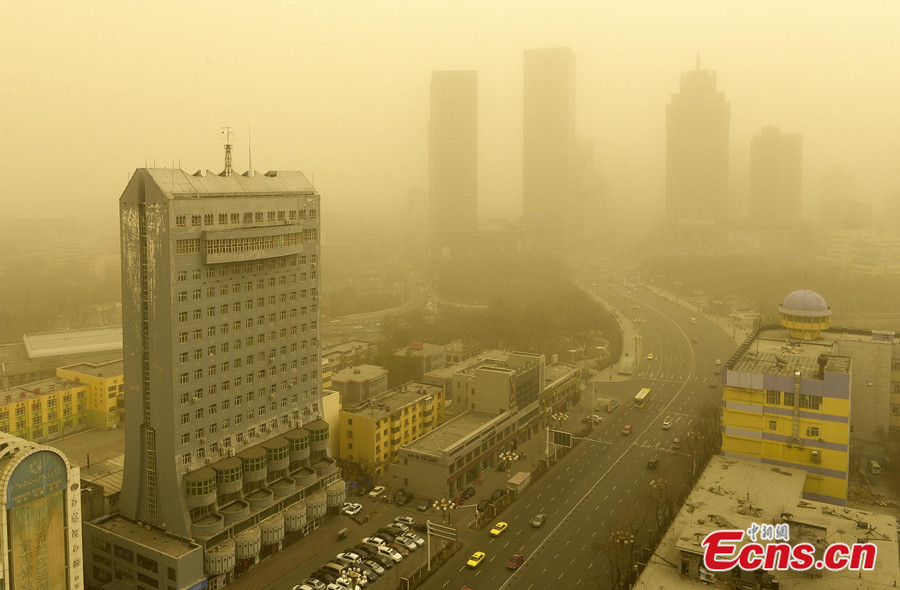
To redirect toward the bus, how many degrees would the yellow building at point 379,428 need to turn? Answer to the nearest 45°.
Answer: approximately 90° to its left

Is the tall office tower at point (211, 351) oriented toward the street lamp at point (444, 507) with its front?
no

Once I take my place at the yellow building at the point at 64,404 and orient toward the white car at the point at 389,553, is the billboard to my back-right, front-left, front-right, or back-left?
front-right

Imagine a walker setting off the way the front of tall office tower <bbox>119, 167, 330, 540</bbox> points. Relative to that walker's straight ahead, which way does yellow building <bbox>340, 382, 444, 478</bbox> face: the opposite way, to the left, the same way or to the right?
the same way

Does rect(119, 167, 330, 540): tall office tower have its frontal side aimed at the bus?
no

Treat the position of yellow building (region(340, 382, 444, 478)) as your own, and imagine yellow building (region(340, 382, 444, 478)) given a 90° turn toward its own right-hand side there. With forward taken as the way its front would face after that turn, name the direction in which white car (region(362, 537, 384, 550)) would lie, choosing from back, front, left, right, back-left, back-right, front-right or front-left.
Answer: front-left

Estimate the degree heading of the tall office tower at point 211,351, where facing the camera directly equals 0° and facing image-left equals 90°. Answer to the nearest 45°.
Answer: approximately 315°

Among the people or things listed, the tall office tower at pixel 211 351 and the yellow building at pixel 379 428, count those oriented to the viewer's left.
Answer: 0

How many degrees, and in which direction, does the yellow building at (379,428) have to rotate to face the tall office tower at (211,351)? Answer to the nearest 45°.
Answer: approximately 90° to its right

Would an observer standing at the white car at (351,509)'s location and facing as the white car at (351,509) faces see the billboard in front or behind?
in front

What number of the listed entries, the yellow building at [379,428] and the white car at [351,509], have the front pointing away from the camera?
0

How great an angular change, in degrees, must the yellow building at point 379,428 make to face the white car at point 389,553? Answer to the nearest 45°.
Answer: approximately 45° to its right

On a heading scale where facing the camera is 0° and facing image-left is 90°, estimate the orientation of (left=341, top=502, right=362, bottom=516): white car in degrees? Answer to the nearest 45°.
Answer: approximately 45°

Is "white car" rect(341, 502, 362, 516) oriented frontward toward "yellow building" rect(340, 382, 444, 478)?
no

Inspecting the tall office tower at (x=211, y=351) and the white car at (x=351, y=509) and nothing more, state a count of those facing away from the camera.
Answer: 0

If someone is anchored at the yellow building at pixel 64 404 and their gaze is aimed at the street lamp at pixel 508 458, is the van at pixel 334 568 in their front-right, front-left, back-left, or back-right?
front-right
